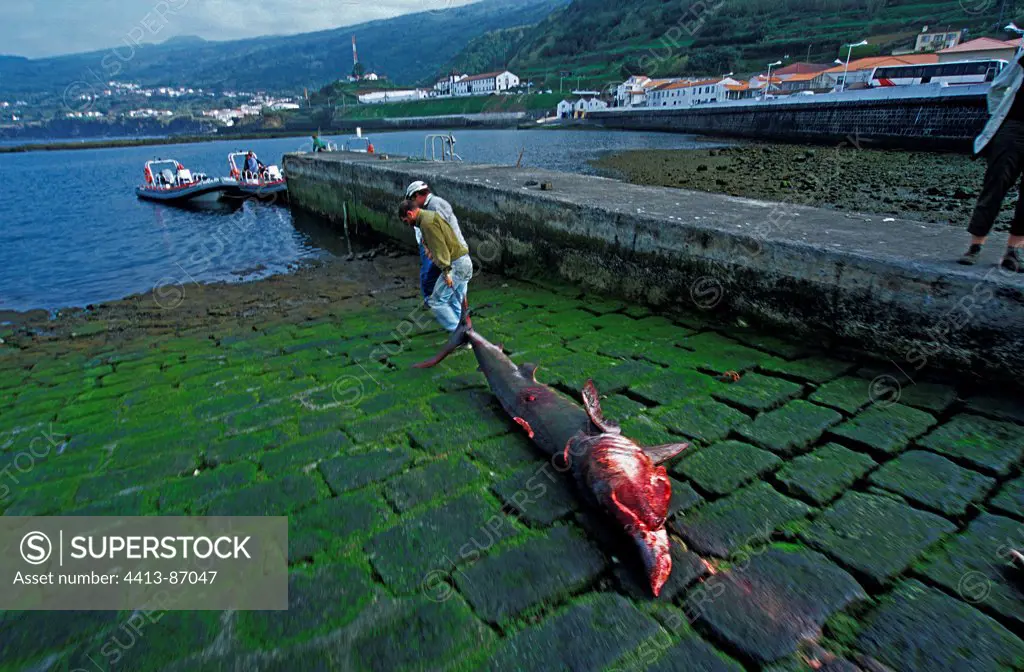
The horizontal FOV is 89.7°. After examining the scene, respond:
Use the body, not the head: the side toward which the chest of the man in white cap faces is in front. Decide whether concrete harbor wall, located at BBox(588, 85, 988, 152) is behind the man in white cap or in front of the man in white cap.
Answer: behind

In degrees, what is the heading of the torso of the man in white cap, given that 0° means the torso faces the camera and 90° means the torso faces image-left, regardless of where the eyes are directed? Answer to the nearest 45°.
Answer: approximately 90°

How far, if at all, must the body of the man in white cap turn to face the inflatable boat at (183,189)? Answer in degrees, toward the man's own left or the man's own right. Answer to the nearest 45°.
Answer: approximately 45° to the man's own right

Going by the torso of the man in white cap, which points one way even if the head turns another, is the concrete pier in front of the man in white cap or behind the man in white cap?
behind

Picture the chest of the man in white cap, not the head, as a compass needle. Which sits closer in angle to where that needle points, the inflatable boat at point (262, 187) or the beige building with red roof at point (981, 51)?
the inflatable boat

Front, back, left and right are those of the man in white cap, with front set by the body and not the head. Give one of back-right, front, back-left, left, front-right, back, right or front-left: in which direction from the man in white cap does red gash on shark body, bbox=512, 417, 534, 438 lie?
left

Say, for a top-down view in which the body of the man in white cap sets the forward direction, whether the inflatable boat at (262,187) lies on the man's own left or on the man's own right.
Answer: on the man's own right
